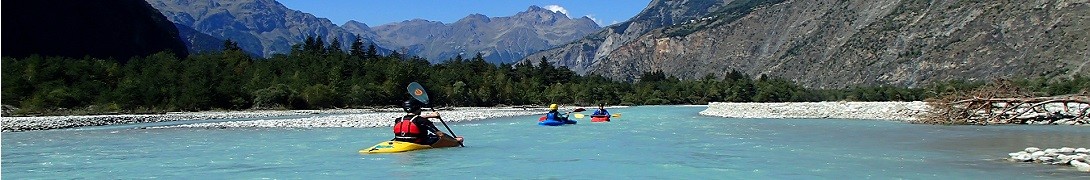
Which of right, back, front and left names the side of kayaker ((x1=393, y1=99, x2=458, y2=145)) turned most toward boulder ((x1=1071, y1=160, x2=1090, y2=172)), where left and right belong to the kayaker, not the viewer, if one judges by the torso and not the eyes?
right

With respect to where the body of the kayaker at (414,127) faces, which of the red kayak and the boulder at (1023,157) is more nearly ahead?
the red kayak

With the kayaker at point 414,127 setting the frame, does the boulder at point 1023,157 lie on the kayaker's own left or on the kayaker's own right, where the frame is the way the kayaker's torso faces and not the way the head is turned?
on the kayaker's own right

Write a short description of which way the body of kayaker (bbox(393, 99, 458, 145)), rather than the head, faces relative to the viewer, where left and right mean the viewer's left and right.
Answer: facing away from the viewer and to the right of the viewer
